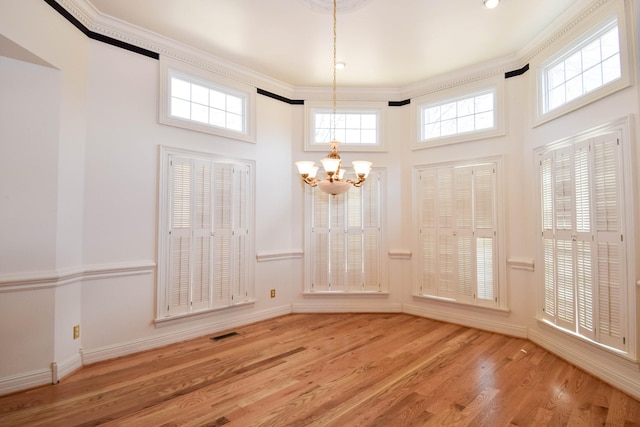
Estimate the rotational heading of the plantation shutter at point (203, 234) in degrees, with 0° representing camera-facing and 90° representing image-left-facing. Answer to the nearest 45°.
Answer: approximately 315°

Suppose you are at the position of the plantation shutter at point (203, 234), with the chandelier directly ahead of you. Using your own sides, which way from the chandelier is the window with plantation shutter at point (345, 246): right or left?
left

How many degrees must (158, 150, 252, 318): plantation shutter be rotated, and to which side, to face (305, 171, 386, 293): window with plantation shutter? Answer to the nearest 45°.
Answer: approximately 45° to its left

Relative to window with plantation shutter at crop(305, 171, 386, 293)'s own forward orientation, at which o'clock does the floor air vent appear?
The floor air vent is roughly at 2 o'clock from the window with plantation shutter.

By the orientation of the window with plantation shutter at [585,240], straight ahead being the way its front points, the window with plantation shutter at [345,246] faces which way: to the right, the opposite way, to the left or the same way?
to the left

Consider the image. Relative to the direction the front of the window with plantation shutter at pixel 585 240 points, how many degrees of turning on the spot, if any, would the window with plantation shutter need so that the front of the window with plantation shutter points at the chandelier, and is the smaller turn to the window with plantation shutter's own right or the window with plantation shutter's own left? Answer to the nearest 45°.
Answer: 0° — it already faces it

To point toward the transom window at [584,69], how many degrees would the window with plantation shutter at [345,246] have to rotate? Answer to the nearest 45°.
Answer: approximately 45° to its left
